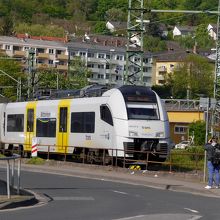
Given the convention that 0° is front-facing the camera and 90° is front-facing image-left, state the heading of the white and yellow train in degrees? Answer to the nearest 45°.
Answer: approximately 315°
